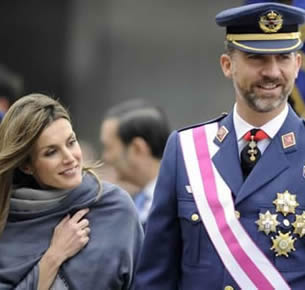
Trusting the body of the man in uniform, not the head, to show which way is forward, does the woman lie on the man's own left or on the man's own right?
on the man's own right

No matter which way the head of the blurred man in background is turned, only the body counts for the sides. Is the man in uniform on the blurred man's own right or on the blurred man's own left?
on the blurred man's own left

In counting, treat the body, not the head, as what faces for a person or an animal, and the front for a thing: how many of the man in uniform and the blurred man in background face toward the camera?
1

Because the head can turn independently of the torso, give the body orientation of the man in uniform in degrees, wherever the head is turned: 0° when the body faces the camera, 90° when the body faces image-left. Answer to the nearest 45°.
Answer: approximately 0°

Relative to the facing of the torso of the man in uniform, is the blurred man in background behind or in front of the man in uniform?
behind

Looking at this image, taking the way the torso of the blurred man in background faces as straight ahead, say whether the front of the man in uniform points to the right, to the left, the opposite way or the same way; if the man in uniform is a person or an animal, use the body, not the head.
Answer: to the left

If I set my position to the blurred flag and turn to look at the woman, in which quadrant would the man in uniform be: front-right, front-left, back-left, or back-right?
front-left

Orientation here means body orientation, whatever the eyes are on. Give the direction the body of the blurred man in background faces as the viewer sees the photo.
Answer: to the viewer's left

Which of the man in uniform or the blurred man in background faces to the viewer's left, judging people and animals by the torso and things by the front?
the blurred man in background

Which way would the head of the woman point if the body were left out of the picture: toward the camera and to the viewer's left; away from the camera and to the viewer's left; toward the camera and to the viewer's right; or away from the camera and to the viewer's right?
toward the camera and to the viewer's right
